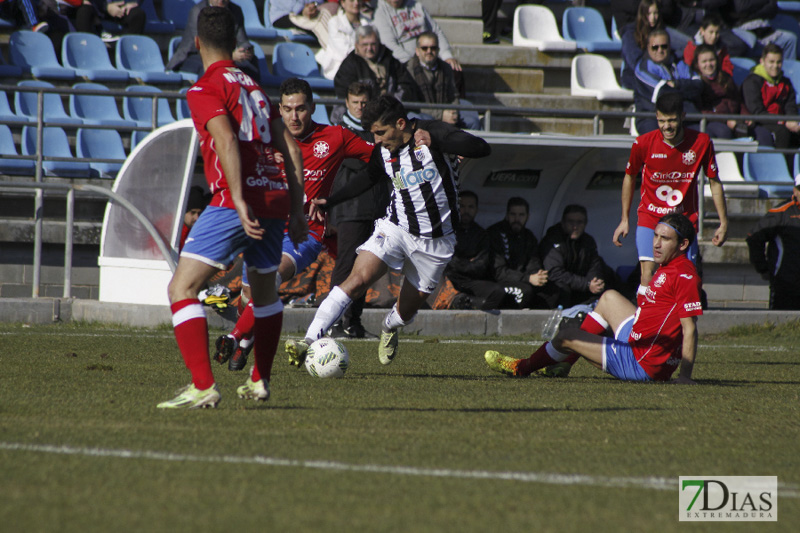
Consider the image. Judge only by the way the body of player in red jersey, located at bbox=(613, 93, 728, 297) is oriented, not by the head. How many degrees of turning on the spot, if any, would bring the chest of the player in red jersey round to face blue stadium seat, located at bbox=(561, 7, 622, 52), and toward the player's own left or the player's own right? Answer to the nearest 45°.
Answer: approximately 180°

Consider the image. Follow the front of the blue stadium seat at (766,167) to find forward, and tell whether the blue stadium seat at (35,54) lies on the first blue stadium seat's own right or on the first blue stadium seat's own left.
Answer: on the first blue stadium seat's own right

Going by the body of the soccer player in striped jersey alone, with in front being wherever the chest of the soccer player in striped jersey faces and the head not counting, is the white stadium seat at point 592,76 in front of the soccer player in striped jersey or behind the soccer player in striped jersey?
behind

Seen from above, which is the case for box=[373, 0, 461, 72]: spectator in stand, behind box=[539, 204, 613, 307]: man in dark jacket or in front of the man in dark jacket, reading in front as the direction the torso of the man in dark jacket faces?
behind

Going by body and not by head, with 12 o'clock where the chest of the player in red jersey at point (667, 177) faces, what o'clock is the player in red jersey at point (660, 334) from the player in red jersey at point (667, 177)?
the player in red jersey at point (660, 334) is roughly at 12 o'clock from the player in red jersey at point (667, 177).

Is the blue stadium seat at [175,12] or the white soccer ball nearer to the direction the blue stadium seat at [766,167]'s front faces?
the white soccer ball

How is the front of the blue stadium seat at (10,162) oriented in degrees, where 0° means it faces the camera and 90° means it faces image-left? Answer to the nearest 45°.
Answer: approximately 315°

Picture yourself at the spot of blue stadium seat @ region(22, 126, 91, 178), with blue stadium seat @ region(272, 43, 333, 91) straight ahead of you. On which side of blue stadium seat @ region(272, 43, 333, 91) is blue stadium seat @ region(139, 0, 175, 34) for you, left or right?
left

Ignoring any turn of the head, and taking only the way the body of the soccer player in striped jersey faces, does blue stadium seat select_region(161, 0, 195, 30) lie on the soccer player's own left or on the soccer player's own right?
on the soccer player's own right

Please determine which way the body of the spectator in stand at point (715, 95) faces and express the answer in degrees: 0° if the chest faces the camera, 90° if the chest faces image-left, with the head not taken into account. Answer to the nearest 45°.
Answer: approximately 0°
